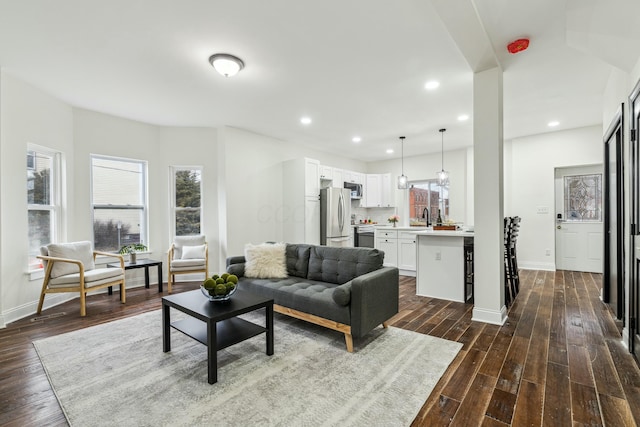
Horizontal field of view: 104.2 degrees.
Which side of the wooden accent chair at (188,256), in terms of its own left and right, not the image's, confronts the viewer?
front

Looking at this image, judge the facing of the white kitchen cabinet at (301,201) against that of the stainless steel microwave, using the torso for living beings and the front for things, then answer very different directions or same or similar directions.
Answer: same or similar directions

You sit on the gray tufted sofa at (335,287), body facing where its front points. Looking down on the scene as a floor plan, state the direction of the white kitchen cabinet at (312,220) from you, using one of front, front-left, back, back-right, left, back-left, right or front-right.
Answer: back-right

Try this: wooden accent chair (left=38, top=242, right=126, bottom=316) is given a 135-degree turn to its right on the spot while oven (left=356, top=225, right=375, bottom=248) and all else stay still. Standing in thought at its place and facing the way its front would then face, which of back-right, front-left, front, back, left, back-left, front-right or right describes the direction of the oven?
back

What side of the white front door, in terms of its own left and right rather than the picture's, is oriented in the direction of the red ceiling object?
front

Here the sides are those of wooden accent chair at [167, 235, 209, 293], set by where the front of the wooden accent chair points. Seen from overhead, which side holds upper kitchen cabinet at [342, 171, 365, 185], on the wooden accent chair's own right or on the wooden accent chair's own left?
on the wooden accent chair's own left

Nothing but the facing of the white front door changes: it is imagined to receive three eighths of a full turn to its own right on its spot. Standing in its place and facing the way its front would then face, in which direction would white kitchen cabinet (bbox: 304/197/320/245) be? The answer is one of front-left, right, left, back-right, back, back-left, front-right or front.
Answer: left

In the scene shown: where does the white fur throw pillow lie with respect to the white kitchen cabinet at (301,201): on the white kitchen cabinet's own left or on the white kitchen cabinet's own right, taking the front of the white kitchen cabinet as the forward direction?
on the white kitchen cabinet's own right

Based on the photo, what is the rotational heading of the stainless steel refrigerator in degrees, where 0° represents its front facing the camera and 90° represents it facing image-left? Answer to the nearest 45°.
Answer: approximately 315°

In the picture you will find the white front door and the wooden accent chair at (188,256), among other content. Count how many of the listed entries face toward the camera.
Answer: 2

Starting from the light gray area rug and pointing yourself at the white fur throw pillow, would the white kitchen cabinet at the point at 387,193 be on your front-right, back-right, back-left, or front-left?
front-right

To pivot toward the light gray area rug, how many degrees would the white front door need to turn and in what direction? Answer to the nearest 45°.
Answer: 0° — it already faces it

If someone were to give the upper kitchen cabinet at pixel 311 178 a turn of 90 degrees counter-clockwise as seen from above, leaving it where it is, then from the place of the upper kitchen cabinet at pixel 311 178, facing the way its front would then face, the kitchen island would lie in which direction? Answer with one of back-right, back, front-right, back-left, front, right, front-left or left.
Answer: right

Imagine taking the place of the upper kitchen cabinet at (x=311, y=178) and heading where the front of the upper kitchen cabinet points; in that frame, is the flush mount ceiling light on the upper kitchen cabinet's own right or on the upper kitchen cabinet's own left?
on the upper kitchen cabinet's own right
